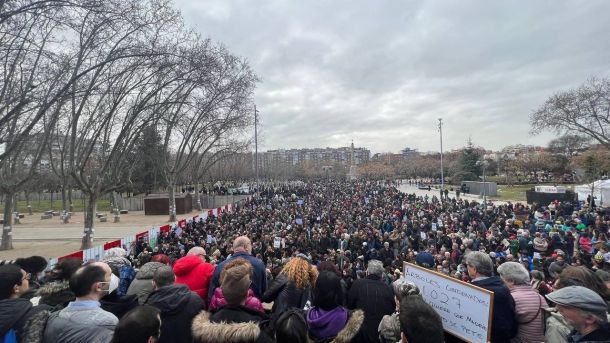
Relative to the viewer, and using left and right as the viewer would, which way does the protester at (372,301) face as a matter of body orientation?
facing away from the viewer

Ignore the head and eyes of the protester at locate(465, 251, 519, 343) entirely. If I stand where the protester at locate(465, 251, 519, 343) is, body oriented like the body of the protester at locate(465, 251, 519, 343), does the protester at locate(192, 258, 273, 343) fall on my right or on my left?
on my left

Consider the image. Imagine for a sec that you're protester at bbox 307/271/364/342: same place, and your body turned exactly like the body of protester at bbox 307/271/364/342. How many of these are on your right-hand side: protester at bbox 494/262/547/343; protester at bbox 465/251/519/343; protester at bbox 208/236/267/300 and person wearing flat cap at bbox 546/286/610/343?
3

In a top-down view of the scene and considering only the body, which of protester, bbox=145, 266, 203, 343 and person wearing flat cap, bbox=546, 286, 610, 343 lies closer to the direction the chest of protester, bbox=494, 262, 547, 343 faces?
the protester

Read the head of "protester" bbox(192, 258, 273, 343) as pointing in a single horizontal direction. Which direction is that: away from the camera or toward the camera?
away from the camera

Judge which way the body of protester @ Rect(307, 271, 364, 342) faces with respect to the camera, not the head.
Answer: away from the camera

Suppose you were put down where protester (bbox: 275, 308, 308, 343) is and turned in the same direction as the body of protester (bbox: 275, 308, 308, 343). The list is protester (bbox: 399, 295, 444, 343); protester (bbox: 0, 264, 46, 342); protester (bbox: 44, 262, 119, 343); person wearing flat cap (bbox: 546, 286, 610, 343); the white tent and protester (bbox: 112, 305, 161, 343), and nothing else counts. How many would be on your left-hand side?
3

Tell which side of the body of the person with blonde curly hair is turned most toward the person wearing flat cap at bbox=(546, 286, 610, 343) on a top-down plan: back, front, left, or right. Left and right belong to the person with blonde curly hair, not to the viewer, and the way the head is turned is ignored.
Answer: right

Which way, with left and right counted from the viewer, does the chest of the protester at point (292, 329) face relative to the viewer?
facing away from the viewer

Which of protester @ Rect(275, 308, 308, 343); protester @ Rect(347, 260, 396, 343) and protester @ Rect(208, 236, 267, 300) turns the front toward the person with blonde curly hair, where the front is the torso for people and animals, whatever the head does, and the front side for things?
protester @ Rect(275, 308, 308, 343)
